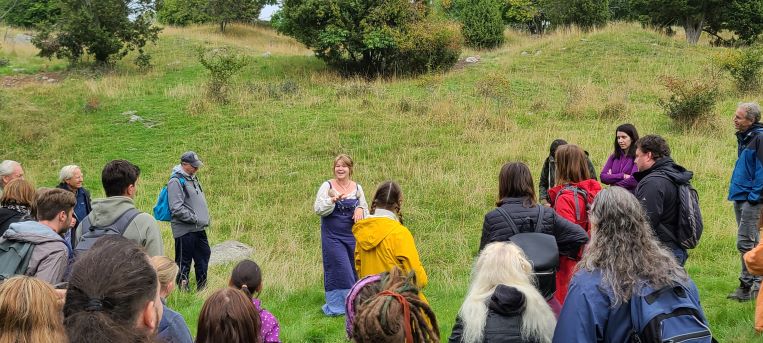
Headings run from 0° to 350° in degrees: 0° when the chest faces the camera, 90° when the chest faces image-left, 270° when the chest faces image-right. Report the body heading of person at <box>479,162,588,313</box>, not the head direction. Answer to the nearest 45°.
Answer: approximately 180°

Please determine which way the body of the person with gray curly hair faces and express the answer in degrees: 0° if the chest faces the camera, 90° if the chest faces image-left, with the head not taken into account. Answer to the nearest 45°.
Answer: approximately 135°

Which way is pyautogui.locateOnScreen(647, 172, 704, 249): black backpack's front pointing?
to the viewer's right

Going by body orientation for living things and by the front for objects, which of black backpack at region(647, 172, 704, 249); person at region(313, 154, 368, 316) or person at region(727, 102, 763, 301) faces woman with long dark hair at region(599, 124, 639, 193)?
person at region(727, 102, 763, 301)

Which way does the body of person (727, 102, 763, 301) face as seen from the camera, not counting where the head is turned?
to the viewer's left

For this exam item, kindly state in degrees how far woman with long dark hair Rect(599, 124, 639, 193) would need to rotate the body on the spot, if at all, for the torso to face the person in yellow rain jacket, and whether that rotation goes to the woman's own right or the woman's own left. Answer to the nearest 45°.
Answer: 0° — they already face them

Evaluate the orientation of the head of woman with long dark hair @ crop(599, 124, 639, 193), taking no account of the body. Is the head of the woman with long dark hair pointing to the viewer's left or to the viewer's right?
to the viewer's left

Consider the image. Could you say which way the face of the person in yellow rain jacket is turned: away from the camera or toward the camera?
away from the camera
